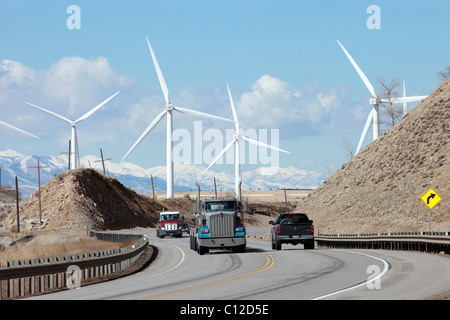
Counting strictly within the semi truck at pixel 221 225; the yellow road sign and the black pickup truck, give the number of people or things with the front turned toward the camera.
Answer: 2

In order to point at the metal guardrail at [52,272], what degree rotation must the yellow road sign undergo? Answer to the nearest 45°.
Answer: approximately 45° to its right

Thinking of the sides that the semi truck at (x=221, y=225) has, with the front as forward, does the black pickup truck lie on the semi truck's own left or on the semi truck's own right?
on the semi truck's own left

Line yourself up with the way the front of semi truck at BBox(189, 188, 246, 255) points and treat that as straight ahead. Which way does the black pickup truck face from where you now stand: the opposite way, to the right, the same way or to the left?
the opposite way

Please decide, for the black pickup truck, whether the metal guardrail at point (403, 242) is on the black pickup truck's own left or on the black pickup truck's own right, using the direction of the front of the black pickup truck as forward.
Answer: on the black pickup truck's own right

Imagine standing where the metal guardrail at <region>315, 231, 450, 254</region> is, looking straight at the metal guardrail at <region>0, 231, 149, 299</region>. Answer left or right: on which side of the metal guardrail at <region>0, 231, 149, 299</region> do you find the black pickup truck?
right

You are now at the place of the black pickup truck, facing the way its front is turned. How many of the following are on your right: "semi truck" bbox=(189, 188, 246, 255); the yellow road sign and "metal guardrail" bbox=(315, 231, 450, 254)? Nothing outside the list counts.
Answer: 2

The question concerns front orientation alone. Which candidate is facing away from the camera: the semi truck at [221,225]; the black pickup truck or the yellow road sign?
the black pickup truck

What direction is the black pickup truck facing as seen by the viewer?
away from the camera

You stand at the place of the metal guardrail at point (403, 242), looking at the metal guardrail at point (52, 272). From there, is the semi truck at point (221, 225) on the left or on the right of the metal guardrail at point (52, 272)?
right

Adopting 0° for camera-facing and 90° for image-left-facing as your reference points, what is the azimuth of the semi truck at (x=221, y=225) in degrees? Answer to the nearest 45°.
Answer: approximately 0°
